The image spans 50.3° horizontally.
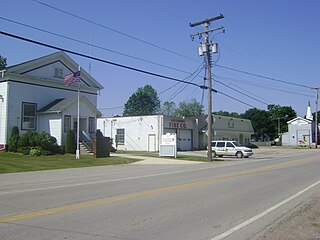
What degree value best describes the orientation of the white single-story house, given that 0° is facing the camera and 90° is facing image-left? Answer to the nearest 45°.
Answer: approximately 315°
